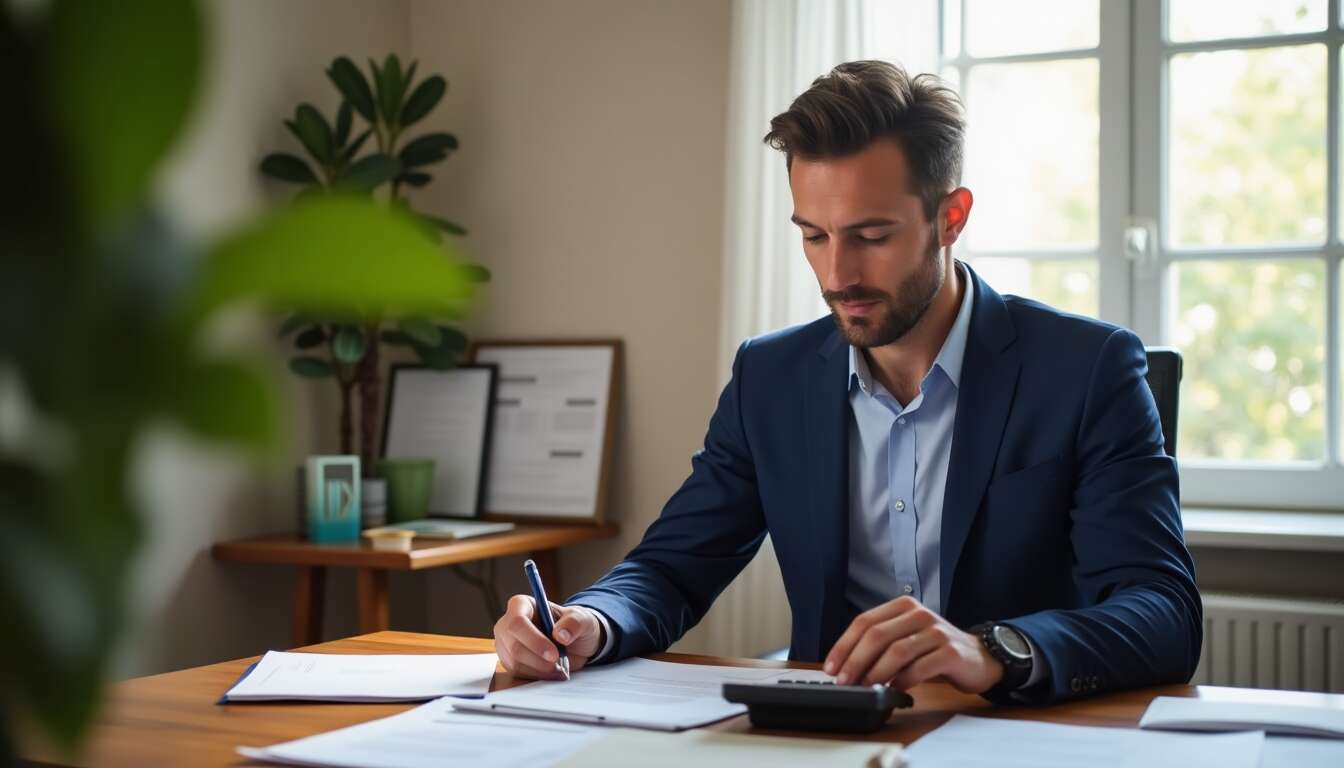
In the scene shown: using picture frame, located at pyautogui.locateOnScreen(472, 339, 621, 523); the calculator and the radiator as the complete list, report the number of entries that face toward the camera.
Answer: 2

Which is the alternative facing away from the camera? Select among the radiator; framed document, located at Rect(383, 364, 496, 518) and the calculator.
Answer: the calculator

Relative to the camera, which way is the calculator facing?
away from the camera

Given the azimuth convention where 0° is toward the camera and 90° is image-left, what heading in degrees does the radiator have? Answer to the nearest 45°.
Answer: approximately 0°

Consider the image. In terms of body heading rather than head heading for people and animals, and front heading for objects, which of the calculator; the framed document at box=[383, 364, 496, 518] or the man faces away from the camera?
the calculator

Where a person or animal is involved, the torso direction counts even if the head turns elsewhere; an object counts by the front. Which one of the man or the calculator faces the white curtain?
the calculator

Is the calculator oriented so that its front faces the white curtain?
yes

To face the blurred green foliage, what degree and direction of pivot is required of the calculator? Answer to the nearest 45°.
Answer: approximately 180°
